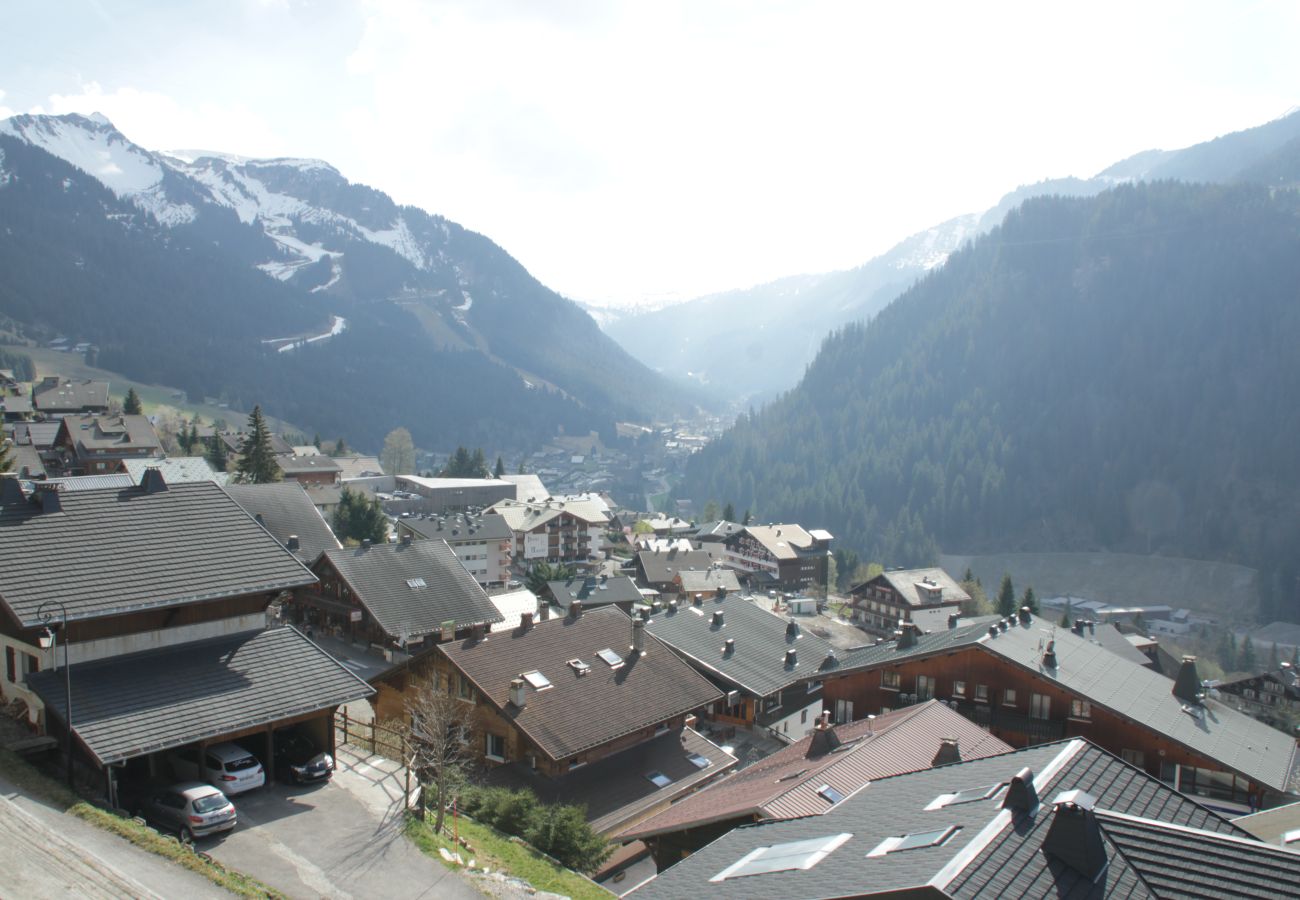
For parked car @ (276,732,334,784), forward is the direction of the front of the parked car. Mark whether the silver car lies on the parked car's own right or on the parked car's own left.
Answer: on the parked car's own right

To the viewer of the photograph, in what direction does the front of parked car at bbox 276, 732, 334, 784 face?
facing the viewer and to the right of the viewer

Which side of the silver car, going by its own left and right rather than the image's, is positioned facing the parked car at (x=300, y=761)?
right

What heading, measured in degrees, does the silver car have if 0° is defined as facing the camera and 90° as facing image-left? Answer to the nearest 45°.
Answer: approximately 135°

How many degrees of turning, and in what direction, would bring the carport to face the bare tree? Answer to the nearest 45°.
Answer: approximately 45° to its left

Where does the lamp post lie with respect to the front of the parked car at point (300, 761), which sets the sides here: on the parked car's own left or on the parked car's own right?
on the parked car's own right

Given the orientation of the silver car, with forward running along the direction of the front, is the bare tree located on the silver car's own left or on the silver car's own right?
on the silver car's own right
